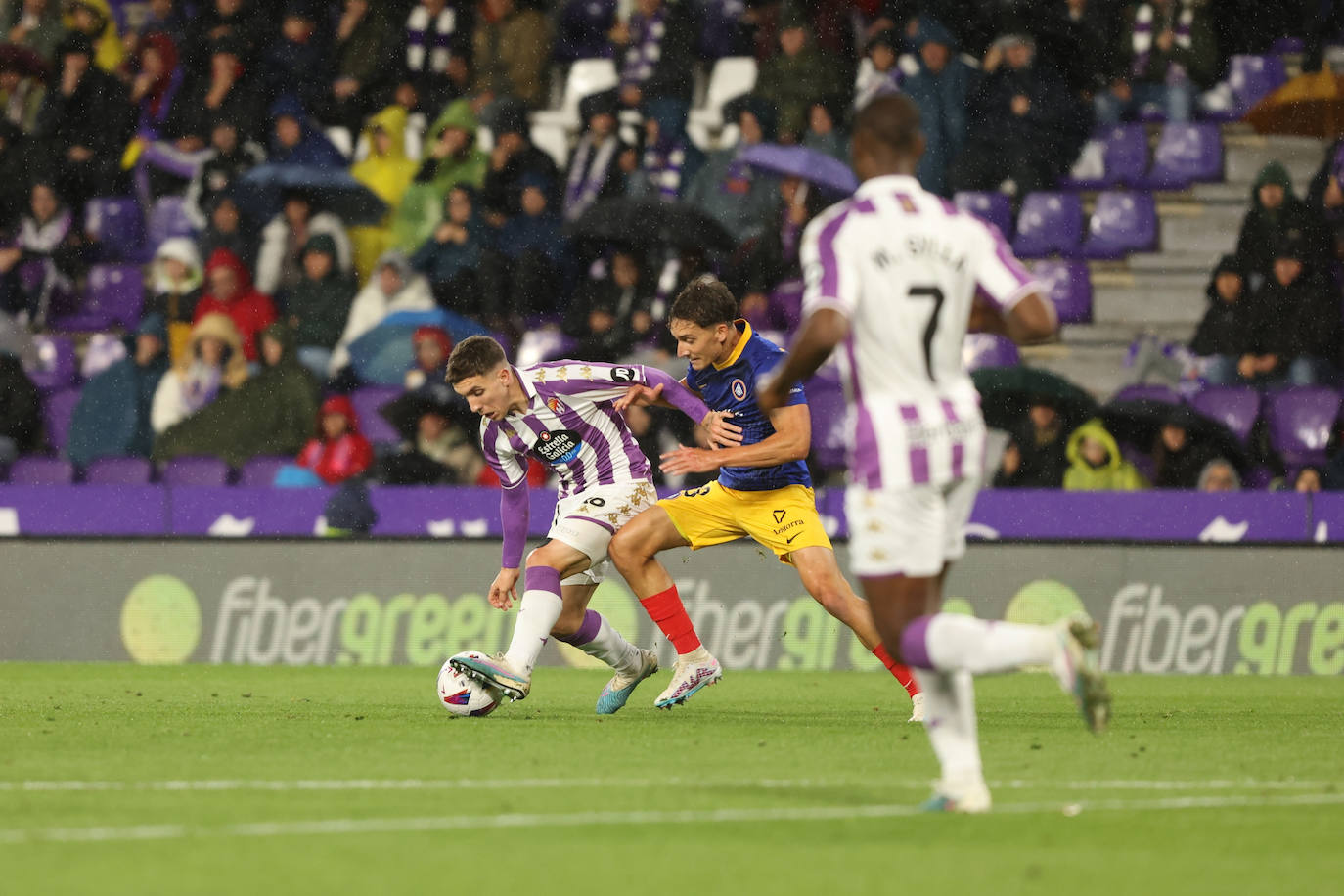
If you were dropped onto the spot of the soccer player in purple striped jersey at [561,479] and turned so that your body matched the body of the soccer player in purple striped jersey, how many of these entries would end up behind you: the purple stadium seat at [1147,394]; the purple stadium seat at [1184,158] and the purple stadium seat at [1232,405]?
3

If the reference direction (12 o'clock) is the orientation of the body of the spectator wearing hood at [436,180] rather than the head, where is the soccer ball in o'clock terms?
The soccer ball is roughly at 12 o'clock from the spectator wearing hood.

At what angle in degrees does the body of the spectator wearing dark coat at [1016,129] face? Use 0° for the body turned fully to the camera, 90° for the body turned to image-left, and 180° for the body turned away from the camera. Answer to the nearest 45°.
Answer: approximately 0°

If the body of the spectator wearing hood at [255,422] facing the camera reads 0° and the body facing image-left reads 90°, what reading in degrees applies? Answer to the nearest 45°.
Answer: approximately 45°

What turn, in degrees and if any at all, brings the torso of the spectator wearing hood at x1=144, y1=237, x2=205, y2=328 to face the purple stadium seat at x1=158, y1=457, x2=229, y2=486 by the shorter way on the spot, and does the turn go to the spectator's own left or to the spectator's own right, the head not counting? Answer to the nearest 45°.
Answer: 0° — they already face it

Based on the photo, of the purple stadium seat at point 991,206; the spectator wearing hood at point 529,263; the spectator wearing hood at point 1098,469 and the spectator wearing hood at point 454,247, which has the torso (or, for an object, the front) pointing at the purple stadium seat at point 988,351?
the purple stadium seat at point 991,206

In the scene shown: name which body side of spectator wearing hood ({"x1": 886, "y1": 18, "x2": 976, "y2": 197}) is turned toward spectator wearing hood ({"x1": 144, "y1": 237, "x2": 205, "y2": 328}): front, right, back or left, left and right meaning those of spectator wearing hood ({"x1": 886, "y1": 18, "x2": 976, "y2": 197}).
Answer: right

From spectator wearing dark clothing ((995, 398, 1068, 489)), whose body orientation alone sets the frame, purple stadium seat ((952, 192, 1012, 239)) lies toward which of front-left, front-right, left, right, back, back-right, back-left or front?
back

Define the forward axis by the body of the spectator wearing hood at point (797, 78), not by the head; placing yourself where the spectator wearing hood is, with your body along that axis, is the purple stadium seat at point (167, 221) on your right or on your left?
on your right

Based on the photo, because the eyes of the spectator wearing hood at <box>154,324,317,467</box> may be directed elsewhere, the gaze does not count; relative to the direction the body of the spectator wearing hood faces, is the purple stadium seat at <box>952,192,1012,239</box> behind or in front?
behind
